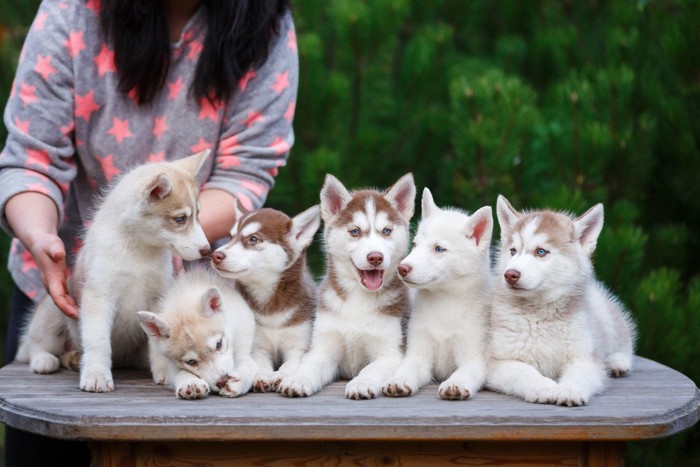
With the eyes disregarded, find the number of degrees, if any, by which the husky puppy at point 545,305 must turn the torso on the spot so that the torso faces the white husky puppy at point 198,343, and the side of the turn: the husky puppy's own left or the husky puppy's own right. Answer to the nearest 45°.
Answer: approximately 45° to the husky puppy's own right

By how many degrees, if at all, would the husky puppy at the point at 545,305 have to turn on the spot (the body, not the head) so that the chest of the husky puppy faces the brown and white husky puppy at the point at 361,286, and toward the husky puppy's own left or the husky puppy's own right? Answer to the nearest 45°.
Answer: approximately 45° to the husky puppy's own right

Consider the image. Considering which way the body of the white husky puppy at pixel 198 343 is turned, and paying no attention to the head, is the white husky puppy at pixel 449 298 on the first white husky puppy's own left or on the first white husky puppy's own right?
on the first white husky puppy's own left

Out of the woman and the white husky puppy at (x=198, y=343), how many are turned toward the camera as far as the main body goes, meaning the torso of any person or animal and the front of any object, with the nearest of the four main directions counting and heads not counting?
2

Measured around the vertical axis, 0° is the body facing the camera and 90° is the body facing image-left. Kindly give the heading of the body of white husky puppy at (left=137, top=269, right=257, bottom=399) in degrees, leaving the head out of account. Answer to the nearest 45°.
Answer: approximately 0°

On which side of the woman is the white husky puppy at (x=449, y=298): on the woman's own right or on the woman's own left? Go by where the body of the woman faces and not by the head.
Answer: on the woman's own left
